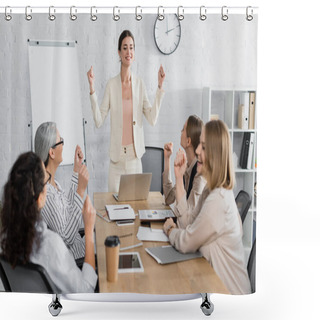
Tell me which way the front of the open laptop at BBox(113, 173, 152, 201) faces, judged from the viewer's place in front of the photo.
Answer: facing away from the viewer and to the left of the viewer

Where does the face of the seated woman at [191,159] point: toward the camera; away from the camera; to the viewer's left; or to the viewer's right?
to the viewer's left
